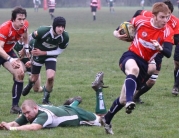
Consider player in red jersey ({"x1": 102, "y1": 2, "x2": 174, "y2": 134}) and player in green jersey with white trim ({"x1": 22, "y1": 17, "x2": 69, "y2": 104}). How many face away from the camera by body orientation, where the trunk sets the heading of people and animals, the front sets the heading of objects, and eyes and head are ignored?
0

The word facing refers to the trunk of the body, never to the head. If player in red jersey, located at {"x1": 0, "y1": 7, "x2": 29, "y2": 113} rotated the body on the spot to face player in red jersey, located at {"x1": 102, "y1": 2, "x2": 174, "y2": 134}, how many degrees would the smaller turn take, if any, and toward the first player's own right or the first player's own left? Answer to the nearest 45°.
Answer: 0° — they already face them

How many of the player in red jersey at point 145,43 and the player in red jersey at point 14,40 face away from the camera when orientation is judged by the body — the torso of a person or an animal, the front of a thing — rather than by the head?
0

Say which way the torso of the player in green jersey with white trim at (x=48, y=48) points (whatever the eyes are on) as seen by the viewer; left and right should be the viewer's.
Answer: facing the viewer and to the right of the viewer

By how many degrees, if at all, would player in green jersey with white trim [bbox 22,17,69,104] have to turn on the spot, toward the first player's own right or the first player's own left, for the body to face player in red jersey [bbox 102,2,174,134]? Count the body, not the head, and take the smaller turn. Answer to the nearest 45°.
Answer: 0° — they already face them

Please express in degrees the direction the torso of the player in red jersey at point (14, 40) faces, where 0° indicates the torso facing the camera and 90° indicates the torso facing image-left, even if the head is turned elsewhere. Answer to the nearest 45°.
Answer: approximately 315°

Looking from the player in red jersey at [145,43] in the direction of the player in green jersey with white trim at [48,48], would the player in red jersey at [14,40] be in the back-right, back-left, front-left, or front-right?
front-left

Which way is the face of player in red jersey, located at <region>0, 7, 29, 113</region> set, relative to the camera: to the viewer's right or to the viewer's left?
to the viewer's right

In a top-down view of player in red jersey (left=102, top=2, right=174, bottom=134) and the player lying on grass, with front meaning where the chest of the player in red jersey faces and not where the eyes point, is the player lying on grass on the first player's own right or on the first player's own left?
on the first player's own right

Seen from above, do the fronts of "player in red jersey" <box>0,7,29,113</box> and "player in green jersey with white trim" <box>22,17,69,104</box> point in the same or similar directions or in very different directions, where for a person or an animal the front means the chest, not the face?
same or similar directions

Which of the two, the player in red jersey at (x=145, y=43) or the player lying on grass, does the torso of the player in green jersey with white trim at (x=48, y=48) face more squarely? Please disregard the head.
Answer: the player in red jersey
